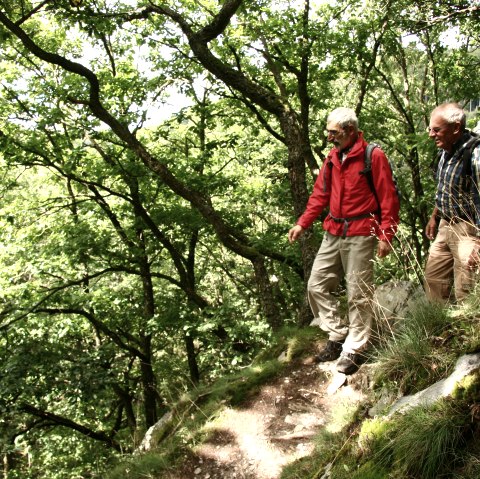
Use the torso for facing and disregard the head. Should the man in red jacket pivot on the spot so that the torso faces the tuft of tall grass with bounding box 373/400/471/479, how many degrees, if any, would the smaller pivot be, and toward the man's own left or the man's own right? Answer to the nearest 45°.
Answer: approximately 45° to the man's own left

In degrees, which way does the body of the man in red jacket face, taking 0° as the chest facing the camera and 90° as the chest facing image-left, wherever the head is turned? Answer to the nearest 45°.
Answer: approximately 45°
